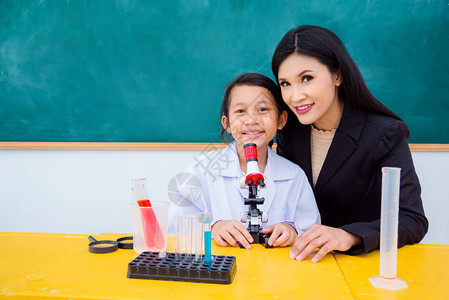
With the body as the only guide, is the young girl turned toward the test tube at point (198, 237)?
yes

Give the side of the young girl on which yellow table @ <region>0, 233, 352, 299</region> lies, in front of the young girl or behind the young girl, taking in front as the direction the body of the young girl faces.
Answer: in front

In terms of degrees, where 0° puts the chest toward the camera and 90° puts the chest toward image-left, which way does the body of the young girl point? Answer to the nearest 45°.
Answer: approximately 0°

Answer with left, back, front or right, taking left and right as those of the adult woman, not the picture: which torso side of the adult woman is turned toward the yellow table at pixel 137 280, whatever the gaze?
front

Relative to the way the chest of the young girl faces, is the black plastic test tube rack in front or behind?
in front

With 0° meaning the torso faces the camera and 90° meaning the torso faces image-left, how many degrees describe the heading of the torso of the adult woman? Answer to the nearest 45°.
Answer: approximately 45°

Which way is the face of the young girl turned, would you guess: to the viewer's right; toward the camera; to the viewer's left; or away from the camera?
toward the camera
